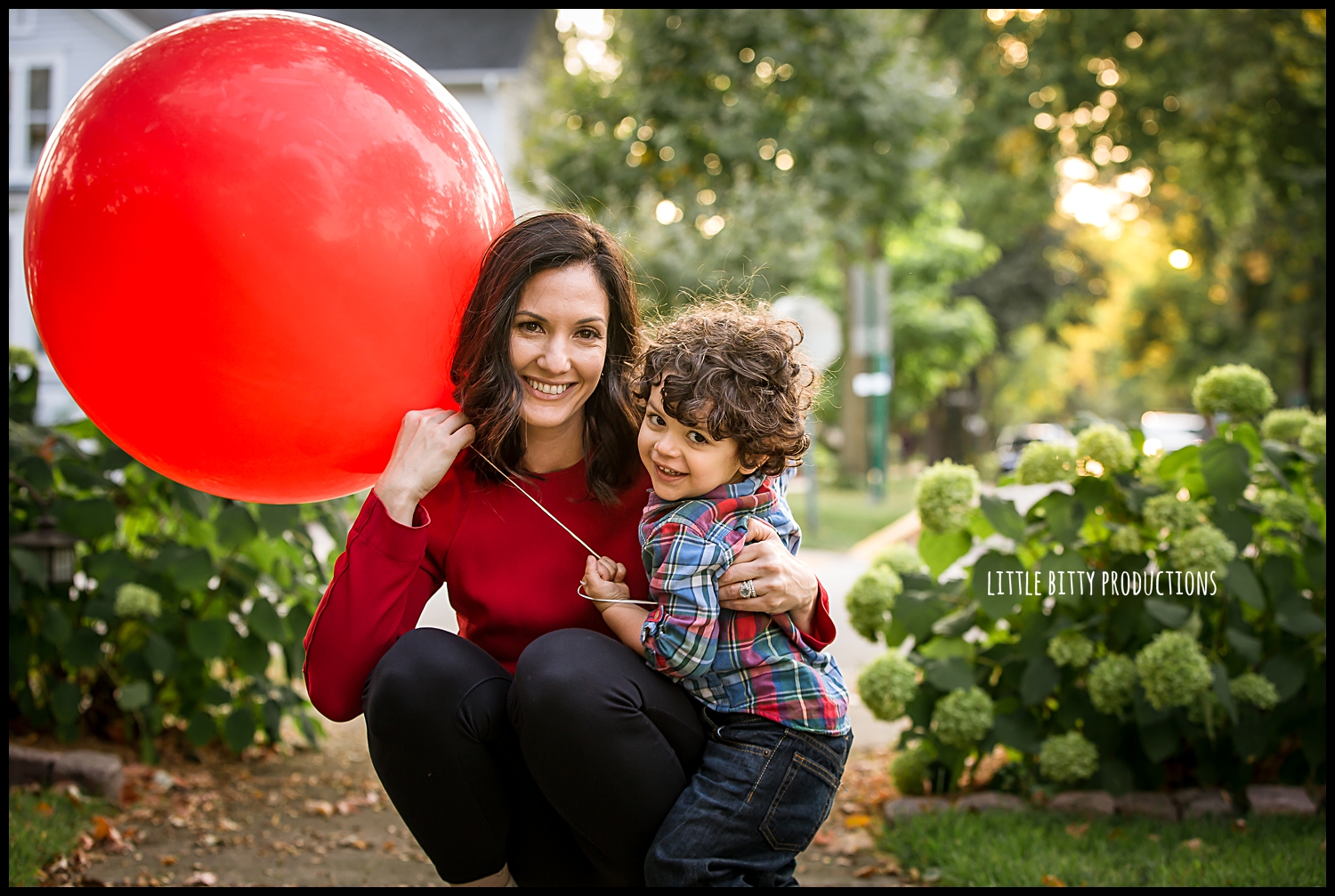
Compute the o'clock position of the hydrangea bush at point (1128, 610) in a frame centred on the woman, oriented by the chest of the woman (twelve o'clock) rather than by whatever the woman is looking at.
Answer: The hydrangea bush is roughly at 8 o'clock from the woman.

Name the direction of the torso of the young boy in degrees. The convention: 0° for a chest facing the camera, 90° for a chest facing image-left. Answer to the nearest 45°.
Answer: approximately 90°

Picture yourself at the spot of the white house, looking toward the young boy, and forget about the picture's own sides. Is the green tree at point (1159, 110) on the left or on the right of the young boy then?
left

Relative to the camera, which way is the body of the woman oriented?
toward the camera

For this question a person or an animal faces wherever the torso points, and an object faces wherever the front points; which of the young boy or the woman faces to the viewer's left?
the young boy

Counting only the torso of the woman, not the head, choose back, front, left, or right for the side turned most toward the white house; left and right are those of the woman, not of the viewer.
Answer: back

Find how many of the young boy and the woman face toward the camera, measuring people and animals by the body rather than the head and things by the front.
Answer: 1

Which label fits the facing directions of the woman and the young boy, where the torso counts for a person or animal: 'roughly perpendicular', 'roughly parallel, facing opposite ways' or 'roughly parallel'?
roughly perpendicular

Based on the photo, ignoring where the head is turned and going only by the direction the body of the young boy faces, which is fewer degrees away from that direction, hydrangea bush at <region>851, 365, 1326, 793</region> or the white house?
the white house

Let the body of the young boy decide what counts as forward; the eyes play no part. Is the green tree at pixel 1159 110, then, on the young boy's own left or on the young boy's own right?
on the young boy's own right
